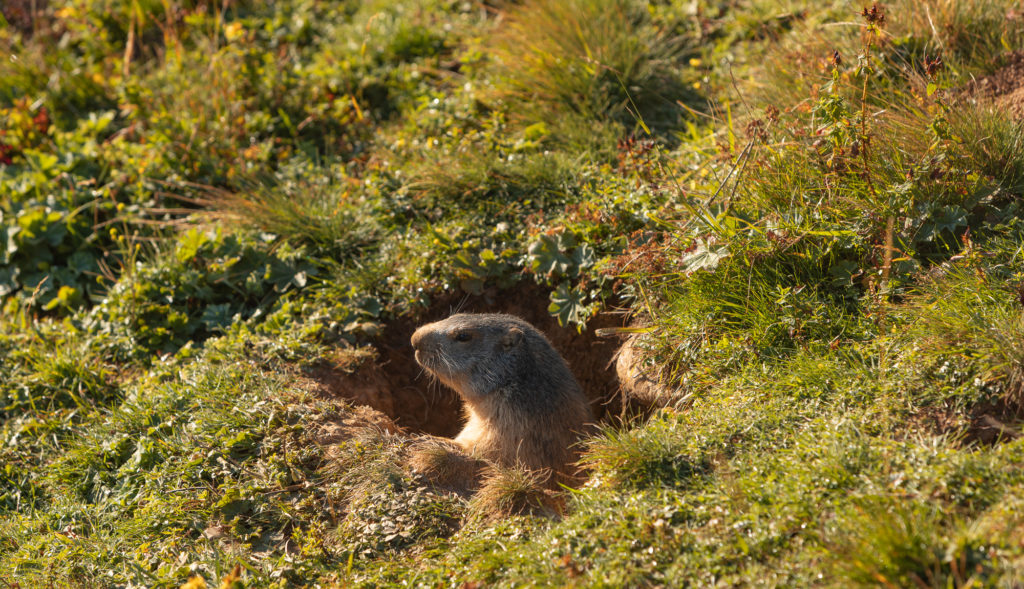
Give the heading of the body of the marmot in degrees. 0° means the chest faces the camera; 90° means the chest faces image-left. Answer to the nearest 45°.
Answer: approximately 90°

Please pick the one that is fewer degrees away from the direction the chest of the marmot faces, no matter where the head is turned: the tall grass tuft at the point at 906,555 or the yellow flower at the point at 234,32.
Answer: the yellow flower

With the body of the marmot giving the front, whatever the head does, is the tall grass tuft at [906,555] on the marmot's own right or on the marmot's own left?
on the marmot's own left

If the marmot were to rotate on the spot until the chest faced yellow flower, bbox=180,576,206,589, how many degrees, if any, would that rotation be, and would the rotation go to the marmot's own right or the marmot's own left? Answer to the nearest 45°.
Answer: approximately 45° to the marmot's own left

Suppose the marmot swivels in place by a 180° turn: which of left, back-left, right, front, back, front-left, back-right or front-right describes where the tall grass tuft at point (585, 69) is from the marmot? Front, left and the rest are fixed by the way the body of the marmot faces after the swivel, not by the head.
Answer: left

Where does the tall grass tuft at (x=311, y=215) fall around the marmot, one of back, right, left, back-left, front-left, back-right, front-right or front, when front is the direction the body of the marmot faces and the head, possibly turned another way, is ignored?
front-right

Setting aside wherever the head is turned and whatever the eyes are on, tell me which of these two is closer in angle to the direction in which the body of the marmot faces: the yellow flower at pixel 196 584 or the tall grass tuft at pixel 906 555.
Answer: the yellow flower

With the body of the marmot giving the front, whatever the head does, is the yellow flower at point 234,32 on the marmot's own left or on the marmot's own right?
on the marmot's own right
